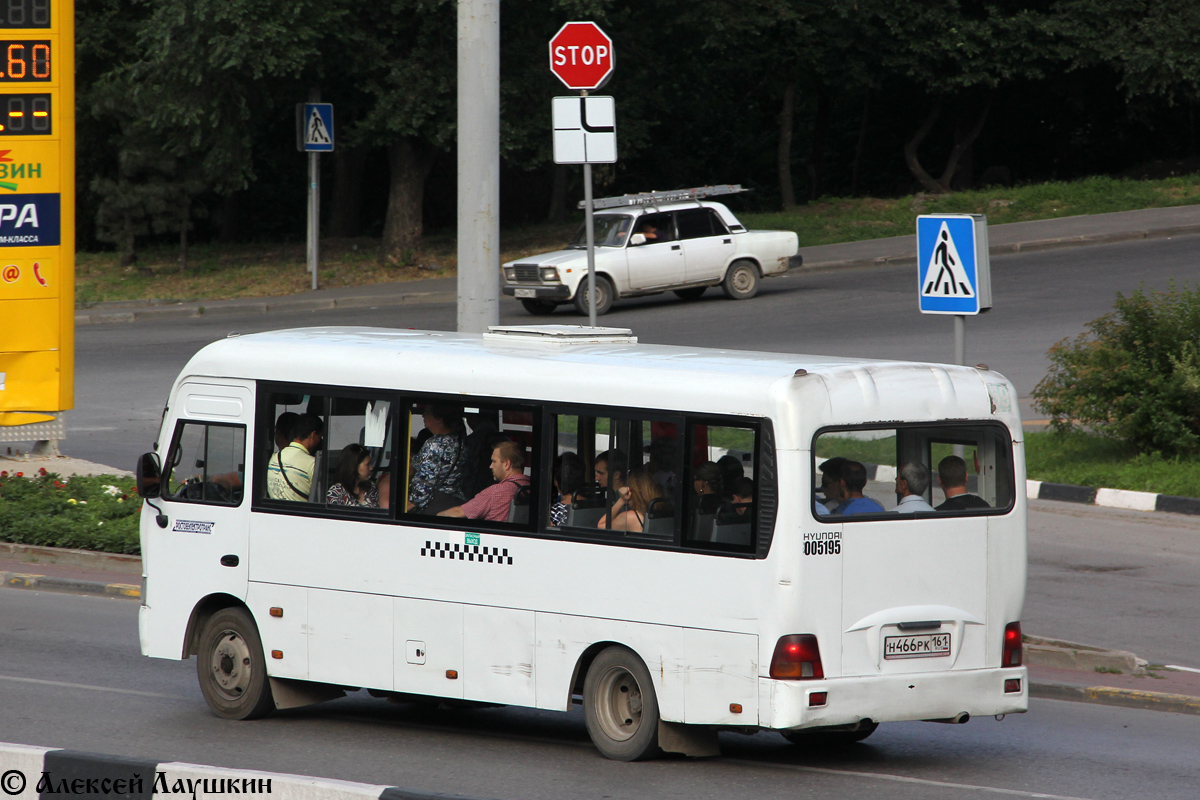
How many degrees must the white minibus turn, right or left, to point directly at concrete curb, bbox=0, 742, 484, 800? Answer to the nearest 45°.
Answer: approximately 90° to its left

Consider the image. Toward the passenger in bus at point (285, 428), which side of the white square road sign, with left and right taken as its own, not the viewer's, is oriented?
front

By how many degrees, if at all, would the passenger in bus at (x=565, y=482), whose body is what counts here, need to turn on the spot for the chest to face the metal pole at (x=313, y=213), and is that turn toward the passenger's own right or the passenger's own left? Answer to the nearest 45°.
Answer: approximately 45° to the passenger's own right

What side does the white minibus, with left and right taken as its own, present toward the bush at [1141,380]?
right

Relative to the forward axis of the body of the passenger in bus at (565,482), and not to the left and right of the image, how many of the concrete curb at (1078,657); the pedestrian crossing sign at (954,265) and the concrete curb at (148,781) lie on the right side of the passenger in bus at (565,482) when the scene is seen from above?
2

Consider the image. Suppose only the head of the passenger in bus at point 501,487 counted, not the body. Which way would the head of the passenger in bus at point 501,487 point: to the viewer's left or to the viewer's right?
to the viewer's left

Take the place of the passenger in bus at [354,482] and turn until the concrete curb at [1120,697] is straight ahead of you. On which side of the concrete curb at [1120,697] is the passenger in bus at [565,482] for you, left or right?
right

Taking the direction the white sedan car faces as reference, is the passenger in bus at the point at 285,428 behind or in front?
in front

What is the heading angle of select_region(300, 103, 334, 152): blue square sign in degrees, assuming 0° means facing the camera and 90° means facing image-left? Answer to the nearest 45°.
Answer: approximately 315°

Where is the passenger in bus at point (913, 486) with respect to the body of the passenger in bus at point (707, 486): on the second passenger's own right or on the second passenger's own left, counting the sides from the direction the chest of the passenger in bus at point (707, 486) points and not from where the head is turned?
on the second passenger's own right

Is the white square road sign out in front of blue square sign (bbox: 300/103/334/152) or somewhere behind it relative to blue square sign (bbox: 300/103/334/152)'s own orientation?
in front

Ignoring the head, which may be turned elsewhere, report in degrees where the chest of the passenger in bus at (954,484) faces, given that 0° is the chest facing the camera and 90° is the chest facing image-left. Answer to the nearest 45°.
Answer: approximately 135°
